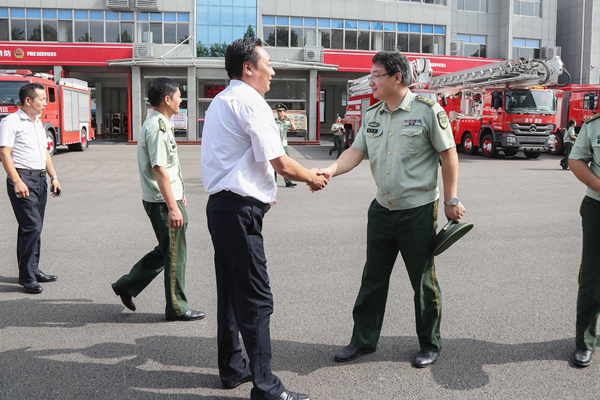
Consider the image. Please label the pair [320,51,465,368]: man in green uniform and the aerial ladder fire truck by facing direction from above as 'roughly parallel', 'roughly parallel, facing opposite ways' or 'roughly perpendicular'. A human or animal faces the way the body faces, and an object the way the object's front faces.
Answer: roughly perpendicular

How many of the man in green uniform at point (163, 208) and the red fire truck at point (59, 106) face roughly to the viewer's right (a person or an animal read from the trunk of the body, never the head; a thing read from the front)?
1

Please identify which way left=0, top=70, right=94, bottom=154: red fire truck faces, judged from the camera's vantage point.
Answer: facing the viewer and to the left of the viewer

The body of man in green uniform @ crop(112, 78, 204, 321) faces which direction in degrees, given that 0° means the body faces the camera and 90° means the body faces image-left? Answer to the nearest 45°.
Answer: approximately 270°

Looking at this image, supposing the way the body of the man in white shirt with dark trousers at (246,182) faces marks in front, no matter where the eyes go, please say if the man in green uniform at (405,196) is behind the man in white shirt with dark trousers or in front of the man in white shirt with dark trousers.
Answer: in front

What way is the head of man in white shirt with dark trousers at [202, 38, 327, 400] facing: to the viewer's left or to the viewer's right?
to the viewer's right

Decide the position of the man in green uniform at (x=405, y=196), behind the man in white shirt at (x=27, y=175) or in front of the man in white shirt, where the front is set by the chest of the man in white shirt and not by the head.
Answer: in front

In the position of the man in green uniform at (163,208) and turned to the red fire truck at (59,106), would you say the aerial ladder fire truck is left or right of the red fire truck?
right

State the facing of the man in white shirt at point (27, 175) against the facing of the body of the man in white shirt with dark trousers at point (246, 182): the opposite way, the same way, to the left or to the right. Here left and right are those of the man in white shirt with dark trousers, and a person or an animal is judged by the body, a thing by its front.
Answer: to the right

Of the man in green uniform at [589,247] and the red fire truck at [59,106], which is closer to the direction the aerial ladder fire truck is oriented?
the man in green uniform

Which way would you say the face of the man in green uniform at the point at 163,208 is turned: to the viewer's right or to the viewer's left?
to the viewer's right

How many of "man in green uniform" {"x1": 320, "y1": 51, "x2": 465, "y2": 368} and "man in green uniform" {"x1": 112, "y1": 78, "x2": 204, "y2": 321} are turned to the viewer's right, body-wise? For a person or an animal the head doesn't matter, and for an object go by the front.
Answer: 1

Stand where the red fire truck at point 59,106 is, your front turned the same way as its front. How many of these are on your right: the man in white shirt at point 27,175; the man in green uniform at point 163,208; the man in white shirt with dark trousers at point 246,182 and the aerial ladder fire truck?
0

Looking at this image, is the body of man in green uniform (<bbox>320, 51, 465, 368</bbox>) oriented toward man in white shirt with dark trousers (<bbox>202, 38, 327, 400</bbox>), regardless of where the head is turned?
yes

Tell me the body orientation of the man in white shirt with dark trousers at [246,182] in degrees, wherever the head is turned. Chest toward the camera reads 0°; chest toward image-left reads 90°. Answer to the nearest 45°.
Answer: approximately 225°

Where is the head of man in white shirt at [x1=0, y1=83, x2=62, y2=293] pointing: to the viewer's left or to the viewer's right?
to the viewer's right

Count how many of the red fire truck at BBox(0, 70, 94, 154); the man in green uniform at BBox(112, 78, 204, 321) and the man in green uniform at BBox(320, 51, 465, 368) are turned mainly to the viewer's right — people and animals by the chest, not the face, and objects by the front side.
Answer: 1

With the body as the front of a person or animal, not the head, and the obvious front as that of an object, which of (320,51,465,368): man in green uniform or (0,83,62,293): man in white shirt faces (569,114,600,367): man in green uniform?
the man in white shirt

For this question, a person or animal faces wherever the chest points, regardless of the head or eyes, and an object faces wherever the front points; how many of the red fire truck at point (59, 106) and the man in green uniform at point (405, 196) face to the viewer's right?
0

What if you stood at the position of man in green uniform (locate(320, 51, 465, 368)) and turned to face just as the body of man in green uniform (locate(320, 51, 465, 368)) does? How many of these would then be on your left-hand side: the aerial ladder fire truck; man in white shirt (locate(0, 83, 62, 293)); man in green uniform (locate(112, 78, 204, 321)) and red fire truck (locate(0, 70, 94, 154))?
0

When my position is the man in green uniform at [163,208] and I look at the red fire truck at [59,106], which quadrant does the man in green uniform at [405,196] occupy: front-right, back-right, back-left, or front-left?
back-right
